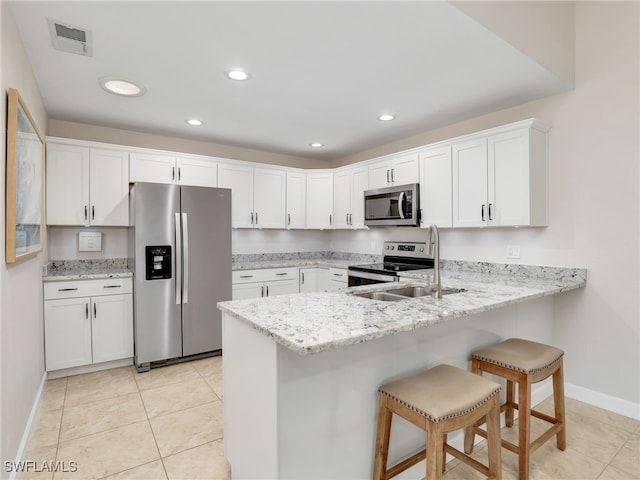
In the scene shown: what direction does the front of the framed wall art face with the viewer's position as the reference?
facing to the right of the viewer

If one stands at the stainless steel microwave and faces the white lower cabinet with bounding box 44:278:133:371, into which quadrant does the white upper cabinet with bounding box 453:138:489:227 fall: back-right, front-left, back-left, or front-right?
back-left

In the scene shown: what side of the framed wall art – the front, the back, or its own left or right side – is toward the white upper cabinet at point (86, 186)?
left

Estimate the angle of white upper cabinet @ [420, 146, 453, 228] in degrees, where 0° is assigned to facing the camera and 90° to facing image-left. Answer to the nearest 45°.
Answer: approximately 45°

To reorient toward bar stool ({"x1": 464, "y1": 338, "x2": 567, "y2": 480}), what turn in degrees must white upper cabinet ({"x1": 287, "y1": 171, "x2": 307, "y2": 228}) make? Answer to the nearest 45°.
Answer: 0° — it already faces it

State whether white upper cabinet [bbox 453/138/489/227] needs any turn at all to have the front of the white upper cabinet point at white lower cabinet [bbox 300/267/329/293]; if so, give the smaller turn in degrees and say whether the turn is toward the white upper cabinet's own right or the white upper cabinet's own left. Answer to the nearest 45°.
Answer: approximately 45° to the white upper cabinet's own right

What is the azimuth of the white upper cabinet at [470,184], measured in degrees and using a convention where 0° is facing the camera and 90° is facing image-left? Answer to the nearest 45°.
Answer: approximately 45°
